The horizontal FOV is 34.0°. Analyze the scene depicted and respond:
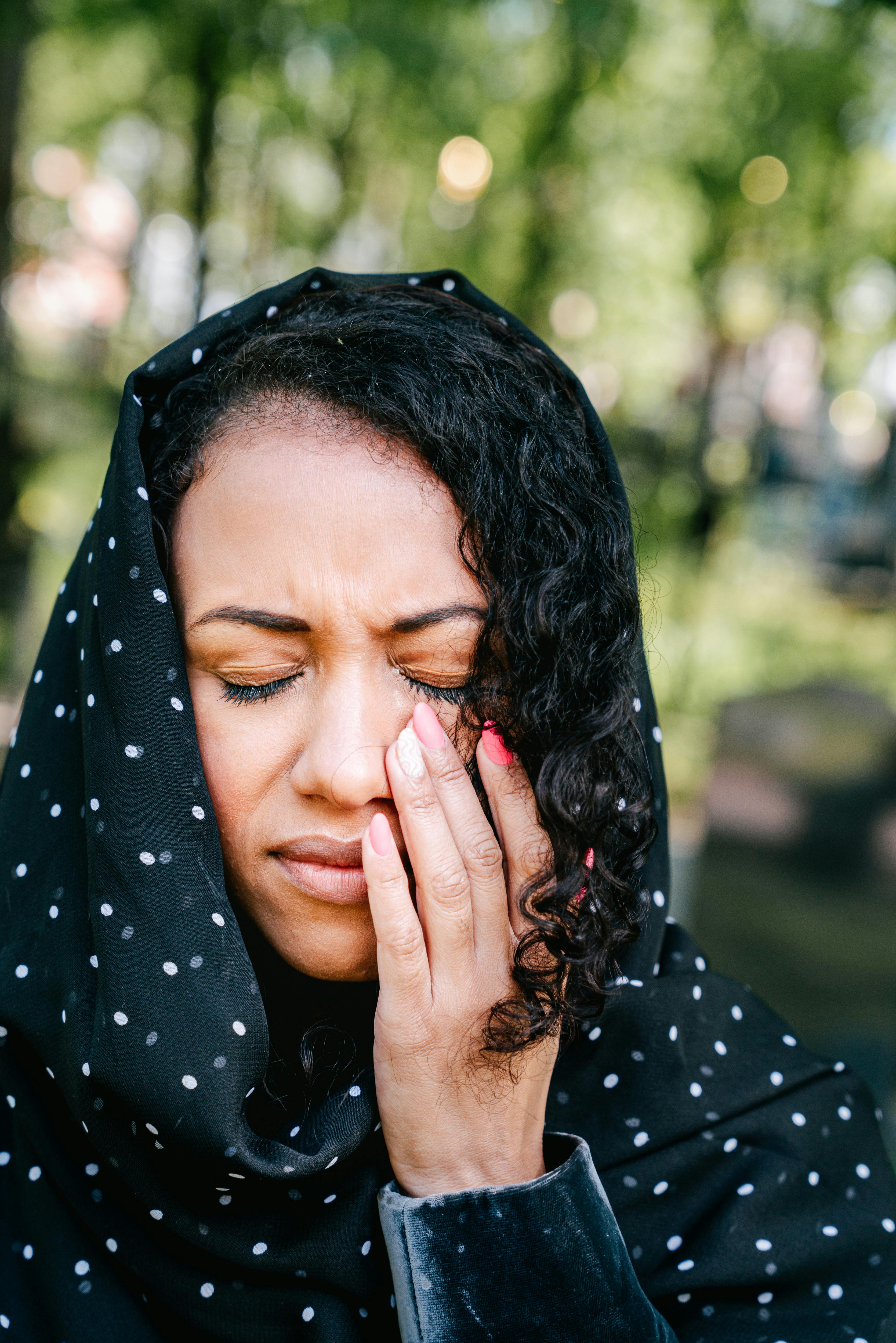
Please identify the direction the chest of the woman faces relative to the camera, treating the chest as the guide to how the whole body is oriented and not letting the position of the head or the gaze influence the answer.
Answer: toward the camera
